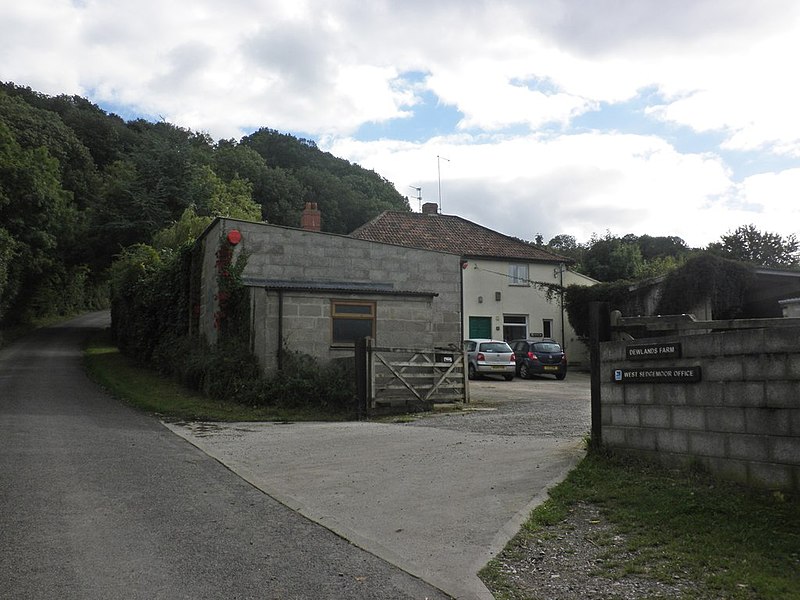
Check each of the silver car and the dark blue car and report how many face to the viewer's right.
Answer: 0

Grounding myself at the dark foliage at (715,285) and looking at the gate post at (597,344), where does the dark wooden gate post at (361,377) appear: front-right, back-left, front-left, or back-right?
front-right

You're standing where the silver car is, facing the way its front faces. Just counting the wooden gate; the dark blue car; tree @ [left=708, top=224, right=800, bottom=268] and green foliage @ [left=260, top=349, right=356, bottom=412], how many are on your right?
2

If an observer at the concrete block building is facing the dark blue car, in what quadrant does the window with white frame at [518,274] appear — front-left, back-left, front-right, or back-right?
front-left
